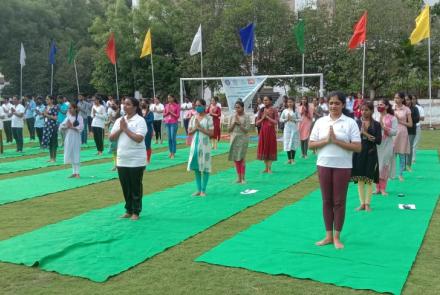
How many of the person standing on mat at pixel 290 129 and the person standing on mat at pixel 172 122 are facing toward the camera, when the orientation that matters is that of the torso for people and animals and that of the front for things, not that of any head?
2

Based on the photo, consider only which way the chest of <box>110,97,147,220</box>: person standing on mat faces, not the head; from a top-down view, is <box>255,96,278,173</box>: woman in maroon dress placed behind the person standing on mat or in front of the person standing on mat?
behind

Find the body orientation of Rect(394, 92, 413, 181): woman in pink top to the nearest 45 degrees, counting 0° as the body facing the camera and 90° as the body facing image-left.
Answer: approximately 45°

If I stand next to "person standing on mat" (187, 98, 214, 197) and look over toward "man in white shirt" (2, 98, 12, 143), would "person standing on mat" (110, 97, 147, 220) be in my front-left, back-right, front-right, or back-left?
back-left

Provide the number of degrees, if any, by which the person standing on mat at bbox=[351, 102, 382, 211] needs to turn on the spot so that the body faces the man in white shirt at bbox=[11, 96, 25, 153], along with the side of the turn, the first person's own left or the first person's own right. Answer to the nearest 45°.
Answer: approximately 90° to the first person's own right

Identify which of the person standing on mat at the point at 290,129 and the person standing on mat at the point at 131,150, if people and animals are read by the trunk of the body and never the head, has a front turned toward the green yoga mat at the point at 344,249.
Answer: the person standing on mat at the point at 290,129

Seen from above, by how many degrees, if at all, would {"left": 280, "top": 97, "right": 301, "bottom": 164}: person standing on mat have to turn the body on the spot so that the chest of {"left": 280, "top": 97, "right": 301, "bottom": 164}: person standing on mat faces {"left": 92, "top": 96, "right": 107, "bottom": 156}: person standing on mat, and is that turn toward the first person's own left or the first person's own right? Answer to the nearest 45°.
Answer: approximately 90° to the first person's own right

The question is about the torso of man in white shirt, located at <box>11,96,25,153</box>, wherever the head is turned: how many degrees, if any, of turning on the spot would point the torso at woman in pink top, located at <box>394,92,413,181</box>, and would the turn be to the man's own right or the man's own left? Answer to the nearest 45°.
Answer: approximately 90° to the man's own left

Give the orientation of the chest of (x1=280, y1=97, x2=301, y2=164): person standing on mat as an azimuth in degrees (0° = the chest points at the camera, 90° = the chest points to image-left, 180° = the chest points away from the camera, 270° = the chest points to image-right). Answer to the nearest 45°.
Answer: approximately 0°

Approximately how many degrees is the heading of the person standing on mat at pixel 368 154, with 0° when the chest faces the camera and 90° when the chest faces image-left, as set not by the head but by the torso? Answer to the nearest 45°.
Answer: approximately 45°

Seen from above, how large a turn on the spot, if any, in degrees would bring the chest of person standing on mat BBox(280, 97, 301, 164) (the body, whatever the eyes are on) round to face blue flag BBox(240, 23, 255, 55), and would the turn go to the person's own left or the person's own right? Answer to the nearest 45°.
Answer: approximately 180°
